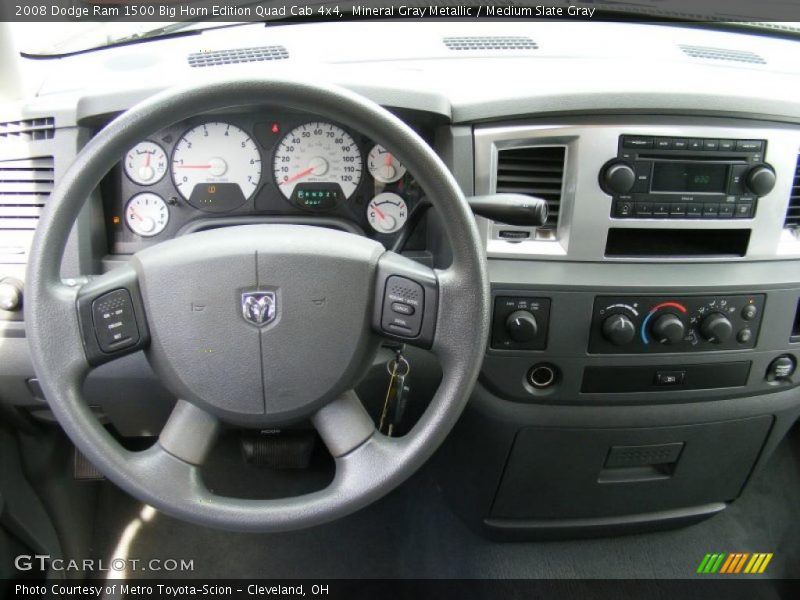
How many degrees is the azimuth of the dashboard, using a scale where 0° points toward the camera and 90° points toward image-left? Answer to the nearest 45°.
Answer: approximately 0°
